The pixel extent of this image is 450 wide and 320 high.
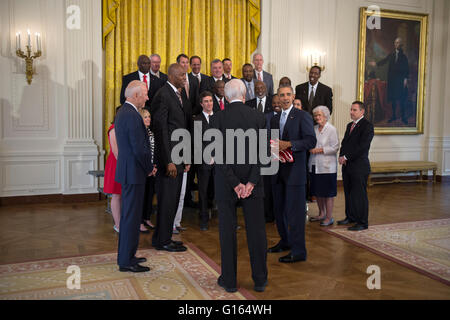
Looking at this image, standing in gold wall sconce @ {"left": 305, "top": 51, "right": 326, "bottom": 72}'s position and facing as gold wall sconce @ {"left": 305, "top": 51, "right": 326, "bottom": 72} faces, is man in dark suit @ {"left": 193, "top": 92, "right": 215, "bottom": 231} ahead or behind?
ahead

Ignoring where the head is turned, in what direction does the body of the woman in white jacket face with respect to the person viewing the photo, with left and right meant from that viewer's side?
facing the viewer and to the left of the viewer

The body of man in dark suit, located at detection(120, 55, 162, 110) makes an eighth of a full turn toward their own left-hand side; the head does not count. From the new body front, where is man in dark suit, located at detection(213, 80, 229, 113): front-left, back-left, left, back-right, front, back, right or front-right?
front

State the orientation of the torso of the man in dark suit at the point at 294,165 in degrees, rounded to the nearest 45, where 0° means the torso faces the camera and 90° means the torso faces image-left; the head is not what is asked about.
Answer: approximately 45°

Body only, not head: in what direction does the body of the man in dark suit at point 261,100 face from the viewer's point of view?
toward the camera

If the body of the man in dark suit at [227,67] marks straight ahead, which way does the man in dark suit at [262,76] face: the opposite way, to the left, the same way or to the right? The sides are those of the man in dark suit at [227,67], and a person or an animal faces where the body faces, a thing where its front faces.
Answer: the same way

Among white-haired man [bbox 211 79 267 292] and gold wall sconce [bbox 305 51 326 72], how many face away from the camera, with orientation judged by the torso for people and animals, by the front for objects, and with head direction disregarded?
1

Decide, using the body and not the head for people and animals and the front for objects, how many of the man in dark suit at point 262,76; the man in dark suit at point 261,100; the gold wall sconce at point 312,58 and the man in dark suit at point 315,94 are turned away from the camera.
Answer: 0

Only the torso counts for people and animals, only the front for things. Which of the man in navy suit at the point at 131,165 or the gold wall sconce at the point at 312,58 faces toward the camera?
the gold wall sconce

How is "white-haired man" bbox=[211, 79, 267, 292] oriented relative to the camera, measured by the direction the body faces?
away from the camera

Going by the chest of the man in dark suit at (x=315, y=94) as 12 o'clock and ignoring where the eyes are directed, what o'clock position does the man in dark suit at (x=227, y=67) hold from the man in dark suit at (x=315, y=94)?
the man in dark suit at (x=227, y=67) is roughly at 2 o'clock from the man in dark suit at (x=315, y=94).

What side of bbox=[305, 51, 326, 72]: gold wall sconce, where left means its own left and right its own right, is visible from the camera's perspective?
front

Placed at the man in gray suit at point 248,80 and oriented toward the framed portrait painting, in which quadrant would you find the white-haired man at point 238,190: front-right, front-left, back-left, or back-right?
back-right

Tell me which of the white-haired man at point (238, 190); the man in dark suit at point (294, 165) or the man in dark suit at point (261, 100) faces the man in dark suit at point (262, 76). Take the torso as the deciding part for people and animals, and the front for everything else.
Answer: the white-haired man

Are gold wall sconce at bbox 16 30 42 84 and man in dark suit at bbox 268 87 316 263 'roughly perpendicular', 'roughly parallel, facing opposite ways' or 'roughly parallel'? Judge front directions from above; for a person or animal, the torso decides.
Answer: roughly perpendicular

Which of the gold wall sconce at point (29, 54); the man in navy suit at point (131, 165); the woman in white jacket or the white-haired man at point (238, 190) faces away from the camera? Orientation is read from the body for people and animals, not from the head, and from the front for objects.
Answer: the white-haired man

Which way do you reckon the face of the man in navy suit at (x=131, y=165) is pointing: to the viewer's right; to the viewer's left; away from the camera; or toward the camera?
to the viewer's right

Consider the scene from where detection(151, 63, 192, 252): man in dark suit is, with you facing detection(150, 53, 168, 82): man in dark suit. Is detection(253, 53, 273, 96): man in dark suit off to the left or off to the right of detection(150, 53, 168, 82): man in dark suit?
right

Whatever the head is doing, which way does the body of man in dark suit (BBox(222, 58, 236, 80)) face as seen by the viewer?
toward the camera

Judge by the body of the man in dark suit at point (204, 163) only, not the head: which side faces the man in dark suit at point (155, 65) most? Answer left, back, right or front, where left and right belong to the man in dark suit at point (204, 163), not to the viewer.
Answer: back

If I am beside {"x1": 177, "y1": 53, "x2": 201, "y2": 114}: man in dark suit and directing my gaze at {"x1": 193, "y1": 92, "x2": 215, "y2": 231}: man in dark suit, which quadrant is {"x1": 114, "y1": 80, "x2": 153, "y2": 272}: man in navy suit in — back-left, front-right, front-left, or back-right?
front-right

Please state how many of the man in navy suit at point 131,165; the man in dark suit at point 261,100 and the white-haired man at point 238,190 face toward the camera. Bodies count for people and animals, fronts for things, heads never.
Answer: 1

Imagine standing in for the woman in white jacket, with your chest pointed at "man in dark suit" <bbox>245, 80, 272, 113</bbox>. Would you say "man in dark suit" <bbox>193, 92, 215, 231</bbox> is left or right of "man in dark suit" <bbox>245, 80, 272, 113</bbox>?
left
